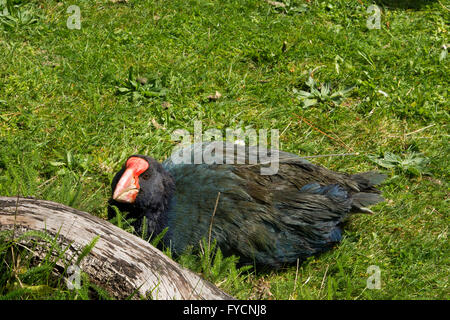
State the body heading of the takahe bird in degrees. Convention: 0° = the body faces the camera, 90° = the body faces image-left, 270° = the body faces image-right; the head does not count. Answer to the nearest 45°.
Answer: approximately 90°

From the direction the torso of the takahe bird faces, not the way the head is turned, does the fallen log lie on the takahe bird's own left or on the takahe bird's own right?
on the takahe bird's own left
